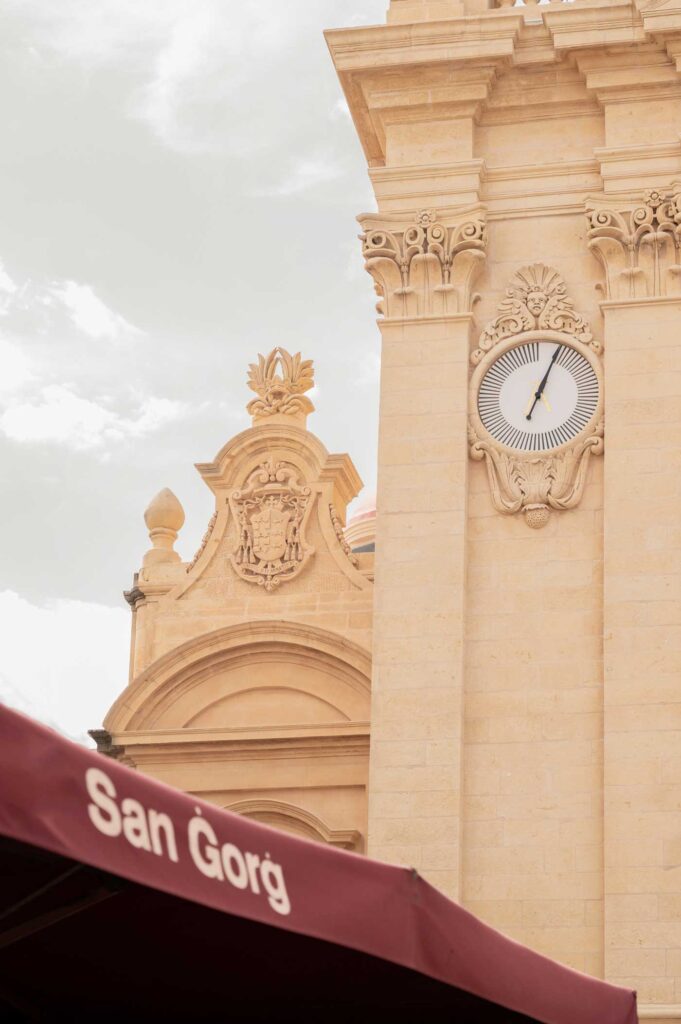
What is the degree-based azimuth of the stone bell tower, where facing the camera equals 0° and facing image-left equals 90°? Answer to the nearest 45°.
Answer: approximately 0°

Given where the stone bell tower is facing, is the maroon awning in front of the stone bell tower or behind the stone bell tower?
in front
